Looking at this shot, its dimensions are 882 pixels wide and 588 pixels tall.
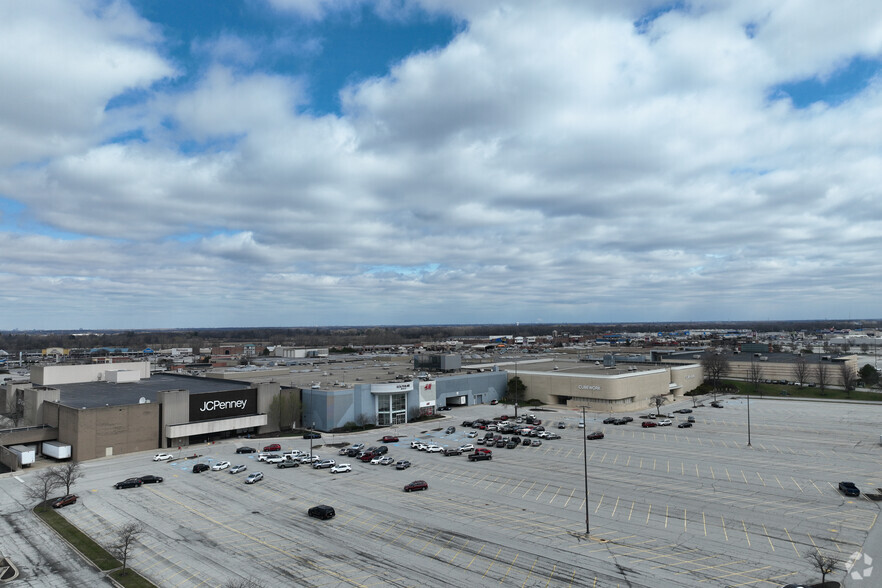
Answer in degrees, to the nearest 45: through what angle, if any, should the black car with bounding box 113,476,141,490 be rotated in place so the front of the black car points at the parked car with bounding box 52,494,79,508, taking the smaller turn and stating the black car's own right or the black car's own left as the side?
approximately 45° to the black car's own left

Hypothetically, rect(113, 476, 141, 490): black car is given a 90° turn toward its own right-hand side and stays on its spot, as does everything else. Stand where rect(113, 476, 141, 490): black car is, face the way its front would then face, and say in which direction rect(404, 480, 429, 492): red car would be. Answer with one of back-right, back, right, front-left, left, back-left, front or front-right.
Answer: back-right

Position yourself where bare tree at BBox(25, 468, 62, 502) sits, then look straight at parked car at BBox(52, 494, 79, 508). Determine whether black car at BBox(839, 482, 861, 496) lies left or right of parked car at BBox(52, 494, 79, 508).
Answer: left

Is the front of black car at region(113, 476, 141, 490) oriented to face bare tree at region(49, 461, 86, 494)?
yes

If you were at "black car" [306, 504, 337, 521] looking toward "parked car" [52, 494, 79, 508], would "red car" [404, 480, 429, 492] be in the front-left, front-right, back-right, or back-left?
back-right

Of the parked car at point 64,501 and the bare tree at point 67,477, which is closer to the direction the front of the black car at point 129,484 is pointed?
the bare tree

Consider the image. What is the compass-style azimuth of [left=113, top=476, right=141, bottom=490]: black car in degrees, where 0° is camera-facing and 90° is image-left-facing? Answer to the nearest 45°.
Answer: approximately 90°

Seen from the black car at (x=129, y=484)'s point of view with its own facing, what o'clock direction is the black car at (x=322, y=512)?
the black car at (x=322, y=512) is roughly at 8 o'clock from the black car at (x=129, y=484).
